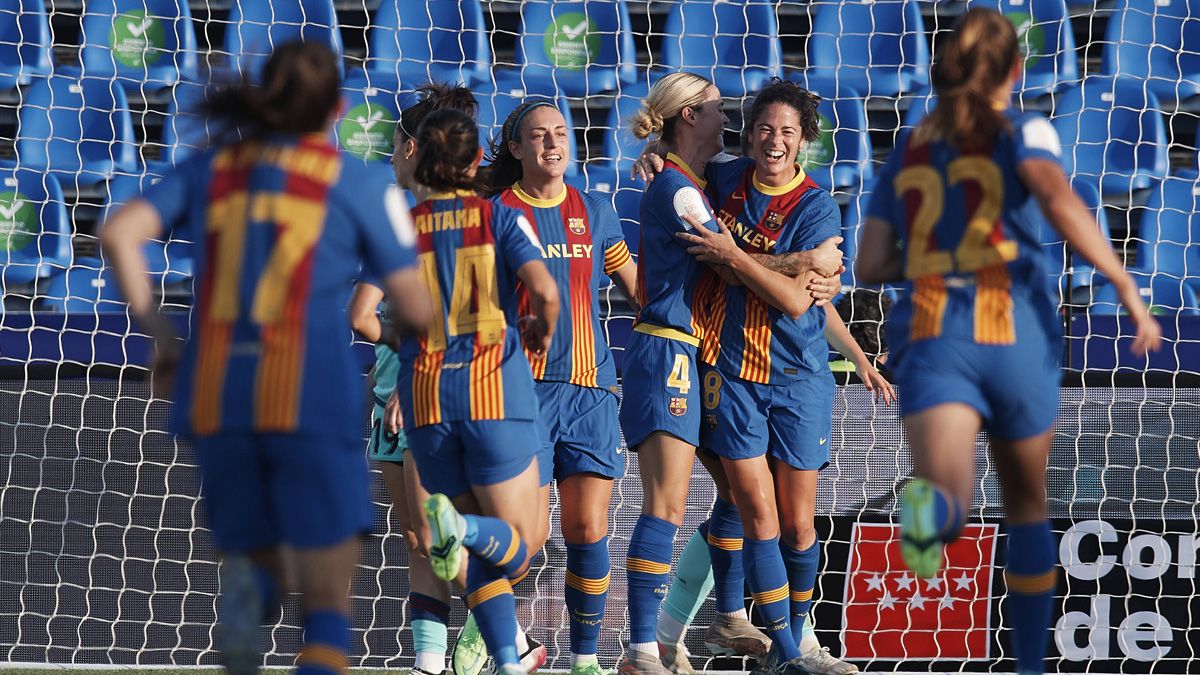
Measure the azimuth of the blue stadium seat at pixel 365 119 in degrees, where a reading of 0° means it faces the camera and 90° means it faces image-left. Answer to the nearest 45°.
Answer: approximately 0°

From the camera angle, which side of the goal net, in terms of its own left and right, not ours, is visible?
front

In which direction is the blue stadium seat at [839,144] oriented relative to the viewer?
toward the camera

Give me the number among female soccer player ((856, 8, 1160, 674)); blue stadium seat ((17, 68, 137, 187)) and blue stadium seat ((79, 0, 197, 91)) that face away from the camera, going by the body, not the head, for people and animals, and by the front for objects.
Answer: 1

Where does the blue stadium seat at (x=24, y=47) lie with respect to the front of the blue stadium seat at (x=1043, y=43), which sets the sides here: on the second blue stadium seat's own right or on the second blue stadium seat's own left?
on the second blue stadium seat's own right

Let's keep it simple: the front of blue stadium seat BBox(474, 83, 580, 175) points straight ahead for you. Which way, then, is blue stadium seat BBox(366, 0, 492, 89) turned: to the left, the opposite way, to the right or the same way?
the same way

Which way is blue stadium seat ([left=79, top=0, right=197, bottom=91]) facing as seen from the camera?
toward the camera

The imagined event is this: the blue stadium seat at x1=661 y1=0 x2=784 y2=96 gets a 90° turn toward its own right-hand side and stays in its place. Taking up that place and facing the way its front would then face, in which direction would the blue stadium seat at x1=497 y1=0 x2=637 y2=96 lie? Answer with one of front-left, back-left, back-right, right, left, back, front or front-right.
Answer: front

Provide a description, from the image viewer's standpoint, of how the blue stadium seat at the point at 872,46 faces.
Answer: facing the viewer

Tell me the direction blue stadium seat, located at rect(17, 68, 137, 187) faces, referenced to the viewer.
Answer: facing the viewer

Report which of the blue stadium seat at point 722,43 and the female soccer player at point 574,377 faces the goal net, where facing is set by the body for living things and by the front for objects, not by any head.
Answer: the blue stadium seat

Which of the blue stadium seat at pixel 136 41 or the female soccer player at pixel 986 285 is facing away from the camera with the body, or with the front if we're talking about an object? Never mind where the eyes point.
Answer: the female soccer player

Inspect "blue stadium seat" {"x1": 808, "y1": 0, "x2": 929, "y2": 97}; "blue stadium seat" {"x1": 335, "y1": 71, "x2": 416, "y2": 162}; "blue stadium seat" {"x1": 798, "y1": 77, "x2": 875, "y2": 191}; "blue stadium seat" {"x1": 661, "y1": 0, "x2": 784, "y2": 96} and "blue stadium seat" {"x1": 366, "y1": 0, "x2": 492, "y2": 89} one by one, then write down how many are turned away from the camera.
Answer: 0

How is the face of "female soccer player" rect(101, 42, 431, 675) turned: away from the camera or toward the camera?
away from the camera

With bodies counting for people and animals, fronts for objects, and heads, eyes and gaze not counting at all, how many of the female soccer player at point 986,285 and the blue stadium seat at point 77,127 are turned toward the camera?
1

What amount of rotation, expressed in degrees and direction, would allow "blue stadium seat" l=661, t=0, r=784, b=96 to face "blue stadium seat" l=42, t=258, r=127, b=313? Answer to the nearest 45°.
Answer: approximately 90° to its right

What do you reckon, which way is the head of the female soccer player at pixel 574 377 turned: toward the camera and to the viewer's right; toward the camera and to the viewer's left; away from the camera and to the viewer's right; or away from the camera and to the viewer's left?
toward the camera and to the viewer's right

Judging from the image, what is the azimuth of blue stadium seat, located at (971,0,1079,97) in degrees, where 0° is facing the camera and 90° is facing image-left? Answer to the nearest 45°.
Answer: approximately 0°

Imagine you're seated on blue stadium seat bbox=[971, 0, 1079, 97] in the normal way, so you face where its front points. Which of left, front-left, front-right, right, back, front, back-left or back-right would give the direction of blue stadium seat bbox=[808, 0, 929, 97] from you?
right
